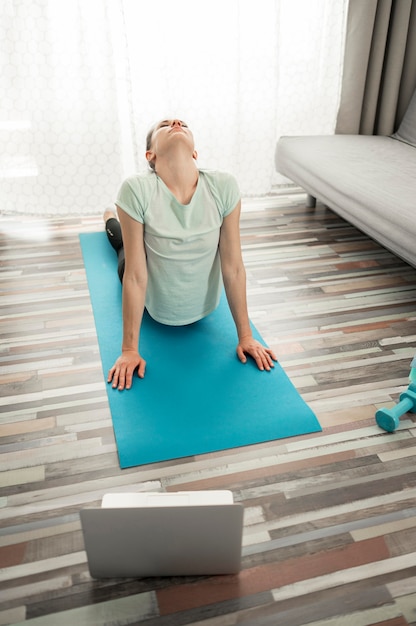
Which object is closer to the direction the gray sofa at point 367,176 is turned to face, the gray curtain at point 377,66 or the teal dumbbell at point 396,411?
the teal dumbbell

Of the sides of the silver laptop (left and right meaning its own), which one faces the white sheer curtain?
front

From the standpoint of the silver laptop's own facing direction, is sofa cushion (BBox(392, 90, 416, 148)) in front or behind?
in front

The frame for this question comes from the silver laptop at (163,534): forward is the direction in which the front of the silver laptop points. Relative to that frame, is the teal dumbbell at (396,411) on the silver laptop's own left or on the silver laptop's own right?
on the silver laptop's own right

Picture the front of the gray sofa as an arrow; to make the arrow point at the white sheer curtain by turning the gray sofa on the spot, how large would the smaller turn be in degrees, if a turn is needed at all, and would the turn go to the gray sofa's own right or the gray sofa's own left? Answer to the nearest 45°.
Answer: approximately 45° to the gray sofa's own right

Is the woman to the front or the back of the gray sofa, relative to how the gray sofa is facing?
to the front

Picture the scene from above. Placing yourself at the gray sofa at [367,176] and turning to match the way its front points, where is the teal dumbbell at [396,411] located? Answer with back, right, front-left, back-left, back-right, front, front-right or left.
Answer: front-left

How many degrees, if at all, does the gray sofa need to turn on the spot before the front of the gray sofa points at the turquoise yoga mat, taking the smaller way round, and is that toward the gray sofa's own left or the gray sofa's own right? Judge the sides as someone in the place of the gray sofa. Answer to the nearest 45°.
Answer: approximately 45° to the gray sofa's own left

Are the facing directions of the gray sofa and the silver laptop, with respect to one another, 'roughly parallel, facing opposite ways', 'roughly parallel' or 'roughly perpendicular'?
roughly perpendicular

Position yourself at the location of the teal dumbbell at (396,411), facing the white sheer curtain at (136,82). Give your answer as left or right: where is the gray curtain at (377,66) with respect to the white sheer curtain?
right

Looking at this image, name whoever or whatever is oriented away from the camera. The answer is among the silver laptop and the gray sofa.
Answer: the silver laptop

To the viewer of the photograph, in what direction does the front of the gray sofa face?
facing the viewer and to the left of the viewer

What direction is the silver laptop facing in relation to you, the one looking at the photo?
facing away from the viewer

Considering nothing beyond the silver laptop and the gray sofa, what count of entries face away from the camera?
1

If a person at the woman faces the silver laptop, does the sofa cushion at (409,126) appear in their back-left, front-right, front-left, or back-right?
back-left

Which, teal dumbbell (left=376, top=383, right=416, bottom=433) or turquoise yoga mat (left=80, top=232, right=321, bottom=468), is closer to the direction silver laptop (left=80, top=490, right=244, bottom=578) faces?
the turquoise yoga mat
